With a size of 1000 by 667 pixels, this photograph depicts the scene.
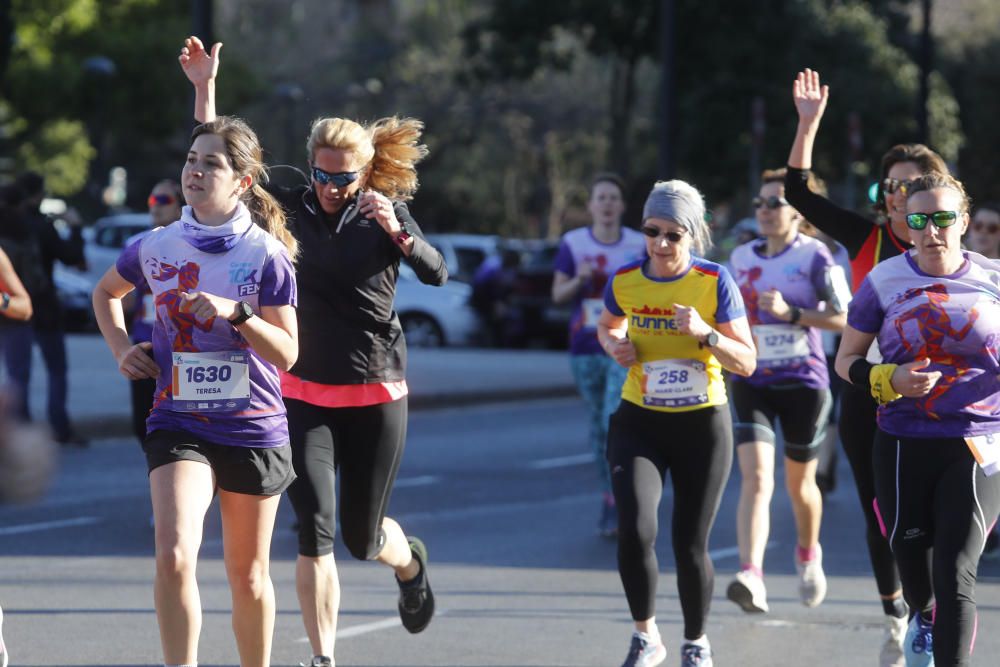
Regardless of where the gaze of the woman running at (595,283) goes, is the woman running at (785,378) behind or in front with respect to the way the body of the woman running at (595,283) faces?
in front

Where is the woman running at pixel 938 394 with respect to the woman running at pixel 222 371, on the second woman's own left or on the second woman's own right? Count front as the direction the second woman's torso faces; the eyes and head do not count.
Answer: on the second woman's own left

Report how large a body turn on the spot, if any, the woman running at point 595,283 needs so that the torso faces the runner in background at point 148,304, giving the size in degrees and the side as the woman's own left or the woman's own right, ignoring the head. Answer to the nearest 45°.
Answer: approximately 90° to the woman's own right

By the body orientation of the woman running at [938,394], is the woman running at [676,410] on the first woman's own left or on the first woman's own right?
on the first woman's own right
